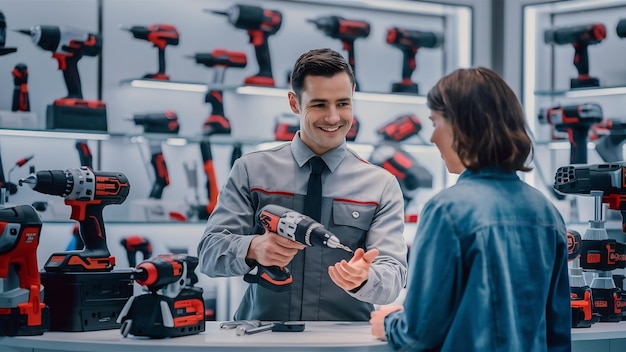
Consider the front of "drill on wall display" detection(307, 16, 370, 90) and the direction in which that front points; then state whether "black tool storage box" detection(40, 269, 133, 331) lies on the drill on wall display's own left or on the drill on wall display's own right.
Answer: on the drill on wall display's own left

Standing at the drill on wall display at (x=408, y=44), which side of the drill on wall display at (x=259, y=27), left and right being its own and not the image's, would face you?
back

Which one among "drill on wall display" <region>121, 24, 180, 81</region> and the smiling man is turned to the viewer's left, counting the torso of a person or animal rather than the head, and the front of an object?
the drill on wall display

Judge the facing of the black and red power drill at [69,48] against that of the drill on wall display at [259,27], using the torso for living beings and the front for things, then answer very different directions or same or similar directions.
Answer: same or similar directions

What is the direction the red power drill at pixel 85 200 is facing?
to the viewer's left

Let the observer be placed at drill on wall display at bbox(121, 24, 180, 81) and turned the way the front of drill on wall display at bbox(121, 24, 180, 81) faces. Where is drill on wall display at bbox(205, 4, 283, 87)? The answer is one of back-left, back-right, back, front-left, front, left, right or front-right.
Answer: back

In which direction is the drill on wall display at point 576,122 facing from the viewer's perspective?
to the viewer's left

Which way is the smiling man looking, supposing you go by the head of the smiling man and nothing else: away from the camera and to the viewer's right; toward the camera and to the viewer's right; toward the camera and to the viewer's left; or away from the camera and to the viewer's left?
toward the camera and to the viewer's right

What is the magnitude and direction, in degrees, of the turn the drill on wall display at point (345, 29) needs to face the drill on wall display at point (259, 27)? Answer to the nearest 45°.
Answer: approximately 45° to its left

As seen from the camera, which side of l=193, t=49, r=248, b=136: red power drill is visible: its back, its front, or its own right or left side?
left

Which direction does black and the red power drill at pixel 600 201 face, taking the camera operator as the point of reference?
facing to the left of the viewer

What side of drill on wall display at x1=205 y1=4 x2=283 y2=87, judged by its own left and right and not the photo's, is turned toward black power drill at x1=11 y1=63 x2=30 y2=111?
front

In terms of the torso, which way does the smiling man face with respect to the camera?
toward the camera

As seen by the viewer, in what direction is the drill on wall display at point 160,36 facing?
to the viewer's left

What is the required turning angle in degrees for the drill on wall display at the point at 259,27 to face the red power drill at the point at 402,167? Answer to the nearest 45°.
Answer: approximately 180°

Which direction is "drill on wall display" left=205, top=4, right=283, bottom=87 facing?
to the viewer's left

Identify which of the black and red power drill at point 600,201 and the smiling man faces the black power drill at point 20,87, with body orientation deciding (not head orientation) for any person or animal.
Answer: the black and red power drill

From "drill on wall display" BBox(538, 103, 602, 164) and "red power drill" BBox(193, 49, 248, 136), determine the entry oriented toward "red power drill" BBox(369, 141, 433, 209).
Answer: the drill on wall display
